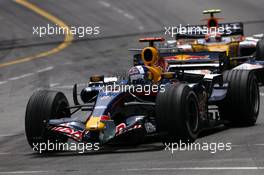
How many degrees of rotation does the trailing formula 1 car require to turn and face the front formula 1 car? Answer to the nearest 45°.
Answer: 0° — it already faces it

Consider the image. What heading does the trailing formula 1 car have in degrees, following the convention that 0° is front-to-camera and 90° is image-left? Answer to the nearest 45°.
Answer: approximately 0°
